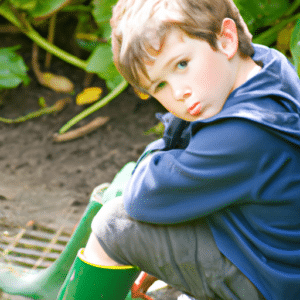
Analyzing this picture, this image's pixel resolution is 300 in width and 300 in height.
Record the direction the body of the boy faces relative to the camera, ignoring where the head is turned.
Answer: to the viewer's left

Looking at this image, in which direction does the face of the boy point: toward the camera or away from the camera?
toward the camera
